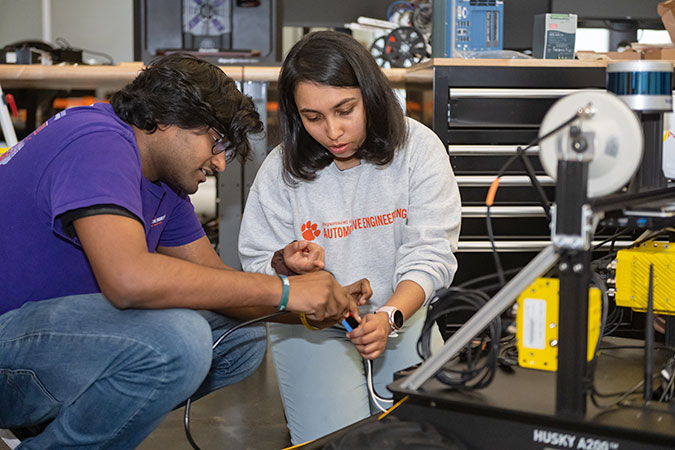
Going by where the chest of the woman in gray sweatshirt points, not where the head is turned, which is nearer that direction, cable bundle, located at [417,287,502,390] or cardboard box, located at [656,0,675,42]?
the cable bundle

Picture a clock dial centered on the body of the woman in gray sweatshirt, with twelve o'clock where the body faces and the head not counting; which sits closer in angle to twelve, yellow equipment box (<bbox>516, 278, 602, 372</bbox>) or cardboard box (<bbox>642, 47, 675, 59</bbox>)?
the yellow equipment box

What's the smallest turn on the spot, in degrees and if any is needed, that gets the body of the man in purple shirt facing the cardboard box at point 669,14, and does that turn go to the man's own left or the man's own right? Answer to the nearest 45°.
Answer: approximately 45° to the man's own left

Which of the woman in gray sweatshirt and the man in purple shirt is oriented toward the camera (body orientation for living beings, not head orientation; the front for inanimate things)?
the woman in gray sweatshirt

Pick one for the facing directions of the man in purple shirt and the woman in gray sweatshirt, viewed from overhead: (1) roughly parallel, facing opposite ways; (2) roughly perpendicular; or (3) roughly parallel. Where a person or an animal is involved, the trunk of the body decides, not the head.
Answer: roughly perpendicular

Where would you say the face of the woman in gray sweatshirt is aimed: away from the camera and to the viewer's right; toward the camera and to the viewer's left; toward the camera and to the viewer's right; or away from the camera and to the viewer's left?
toward the camera and to the viewer's left

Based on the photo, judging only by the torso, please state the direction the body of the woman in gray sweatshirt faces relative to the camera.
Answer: toward the camera

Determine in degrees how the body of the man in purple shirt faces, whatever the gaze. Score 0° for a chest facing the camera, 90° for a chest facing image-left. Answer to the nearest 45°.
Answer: approximately 270°

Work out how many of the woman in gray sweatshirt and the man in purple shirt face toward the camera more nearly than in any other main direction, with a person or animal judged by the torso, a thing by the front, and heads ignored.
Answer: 1

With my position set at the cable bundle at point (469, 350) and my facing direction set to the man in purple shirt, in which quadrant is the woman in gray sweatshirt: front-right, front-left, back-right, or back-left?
front-right
